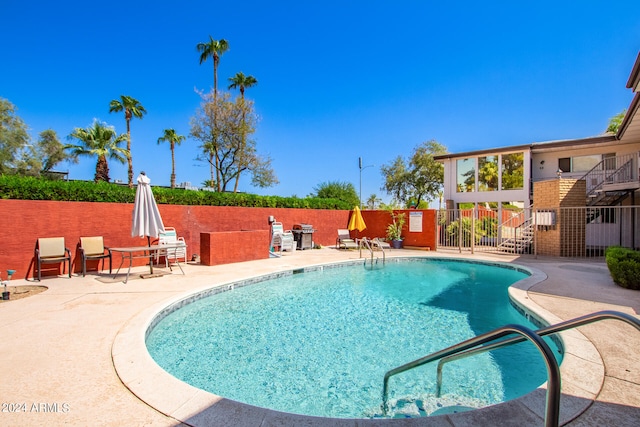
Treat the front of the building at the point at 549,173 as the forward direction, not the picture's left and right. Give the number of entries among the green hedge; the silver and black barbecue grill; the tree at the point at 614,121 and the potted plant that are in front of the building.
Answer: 3

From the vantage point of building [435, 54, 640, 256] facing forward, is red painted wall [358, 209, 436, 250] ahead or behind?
ahead

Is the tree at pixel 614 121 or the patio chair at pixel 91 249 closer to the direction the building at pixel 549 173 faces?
the patio chair

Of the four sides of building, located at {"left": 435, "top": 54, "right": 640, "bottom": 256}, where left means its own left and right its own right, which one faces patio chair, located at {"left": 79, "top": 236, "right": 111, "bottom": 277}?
front

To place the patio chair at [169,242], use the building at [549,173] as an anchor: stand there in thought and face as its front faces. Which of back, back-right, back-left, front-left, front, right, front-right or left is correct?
front

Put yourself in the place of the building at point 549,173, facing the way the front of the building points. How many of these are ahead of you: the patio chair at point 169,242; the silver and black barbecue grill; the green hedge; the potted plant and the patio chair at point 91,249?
5

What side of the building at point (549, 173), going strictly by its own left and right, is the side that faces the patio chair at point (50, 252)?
front

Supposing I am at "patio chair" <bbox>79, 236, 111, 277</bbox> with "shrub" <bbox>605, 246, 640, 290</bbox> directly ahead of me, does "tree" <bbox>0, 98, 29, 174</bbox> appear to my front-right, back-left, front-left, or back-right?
back-left

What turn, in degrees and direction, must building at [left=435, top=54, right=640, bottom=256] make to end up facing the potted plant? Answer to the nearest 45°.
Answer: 0° — it already faces it

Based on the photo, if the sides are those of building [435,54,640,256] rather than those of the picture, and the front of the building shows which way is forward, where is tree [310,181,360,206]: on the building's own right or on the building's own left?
on the building's own right

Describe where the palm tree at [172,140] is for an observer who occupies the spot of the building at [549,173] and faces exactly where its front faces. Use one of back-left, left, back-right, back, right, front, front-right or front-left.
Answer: front-right
